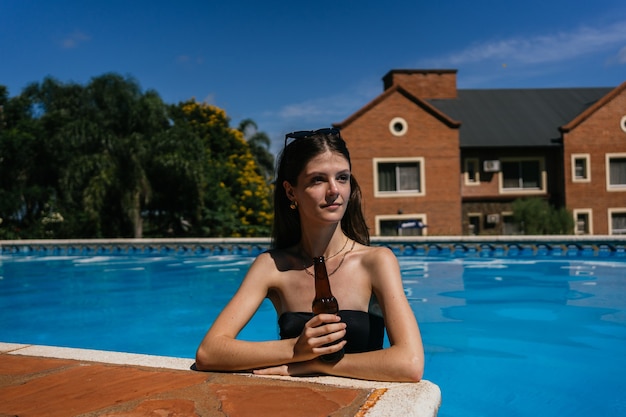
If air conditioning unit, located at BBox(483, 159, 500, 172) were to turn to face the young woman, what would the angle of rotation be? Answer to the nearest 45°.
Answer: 0° — it already faces them

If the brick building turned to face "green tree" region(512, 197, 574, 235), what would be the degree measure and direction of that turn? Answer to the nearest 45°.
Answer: approximately 45° to its left

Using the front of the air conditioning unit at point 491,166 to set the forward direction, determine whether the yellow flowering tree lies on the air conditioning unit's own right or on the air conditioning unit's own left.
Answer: on the air conditioning unit's own right

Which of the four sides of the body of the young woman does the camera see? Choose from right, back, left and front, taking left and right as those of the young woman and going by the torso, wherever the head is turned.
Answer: front

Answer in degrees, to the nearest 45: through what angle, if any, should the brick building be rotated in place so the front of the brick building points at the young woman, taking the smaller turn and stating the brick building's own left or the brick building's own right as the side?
0° — it already faces them

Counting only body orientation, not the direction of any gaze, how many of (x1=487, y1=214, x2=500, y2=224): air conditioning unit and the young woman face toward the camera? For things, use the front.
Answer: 2

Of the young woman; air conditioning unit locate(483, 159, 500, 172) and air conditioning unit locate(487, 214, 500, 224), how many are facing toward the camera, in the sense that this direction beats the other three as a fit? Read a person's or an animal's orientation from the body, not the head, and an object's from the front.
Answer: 3

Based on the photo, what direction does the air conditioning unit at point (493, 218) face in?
toward the camera

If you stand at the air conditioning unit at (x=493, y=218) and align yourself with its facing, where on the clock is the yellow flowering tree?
The yellow flowering tree is roughly at 2 o'clock from the air conditioning unit.

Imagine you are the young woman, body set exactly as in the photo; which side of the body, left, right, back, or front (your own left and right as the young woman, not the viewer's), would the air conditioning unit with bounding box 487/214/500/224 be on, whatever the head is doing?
back

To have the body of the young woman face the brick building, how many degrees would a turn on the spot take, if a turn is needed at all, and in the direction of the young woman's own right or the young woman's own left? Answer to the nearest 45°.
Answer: approximately 180°

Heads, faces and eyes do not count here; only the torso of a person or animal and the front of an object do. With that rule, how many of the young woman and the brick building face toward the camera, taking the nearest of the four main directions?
2

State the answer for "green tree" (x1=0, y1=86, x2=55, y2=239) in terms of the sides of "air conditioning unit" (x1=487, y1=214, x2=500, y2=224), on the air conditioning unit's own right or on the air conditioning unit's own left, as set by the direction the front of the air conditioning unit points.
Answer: on the air conditioning unit's own right
